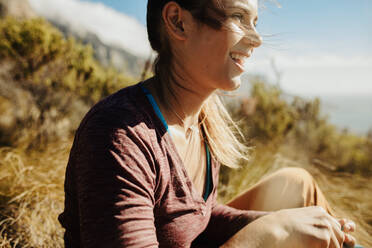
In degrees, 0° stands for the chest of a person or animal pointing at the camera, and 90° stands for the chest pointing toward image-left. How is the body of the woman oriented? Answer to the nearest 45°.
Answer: approximately 315°

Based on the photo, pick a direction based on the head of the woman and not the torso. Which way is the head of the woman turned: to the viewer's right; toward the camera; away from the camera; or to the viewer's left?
to the viewer's right

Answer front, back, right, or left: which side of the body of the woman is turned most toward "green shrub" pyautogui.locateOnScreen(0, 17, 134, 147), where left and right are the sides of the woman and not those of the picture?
back
